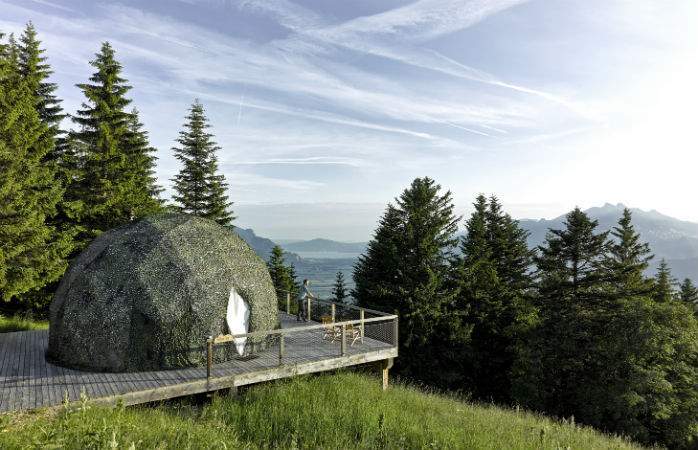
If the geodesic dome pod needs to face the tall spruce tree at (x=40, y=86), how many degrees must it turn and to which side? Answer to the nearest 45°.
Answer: approximately 135° to its left

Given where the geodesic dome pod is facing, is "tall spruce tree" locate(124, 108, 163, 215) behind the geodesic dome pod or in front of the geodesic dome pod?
behind

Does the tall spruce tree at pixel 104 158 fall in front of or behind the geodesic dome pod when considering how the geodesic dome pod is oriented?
behind

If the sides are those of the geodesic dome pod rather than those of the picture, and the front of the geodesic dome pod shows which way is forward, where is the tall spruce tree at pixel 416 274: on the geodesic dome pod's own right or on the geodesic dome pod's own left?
on the geodesic dome pod's own left

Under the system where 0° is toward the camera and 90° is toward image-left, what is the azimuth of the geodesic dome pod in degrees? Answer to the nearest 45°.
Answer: approximately 315°

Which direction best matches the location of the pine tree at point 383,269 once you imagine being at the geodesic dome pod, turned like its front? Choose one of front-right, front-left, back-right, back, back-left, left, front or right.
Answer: left
